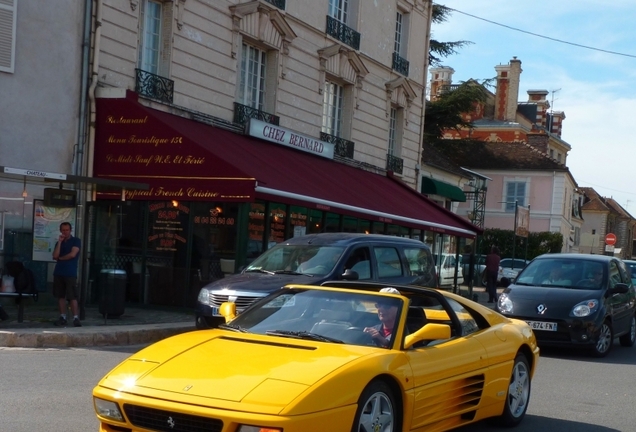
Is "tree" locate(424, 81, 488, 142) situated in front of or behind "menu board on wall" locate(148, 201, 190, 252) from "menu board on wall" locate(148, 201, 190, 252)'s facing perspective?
behind

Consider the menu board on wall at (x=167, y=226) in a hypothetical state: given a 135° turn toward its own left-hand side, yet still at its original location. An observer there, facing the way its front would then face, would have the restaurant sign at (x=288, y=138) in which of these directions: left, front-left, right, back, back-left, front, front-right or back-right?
front

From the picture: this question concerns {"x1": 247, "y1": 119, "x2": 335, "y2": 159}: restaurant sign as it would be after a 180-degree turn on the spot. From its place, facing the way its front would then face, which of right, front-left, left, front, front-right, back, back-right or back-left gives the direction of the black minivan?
back-left

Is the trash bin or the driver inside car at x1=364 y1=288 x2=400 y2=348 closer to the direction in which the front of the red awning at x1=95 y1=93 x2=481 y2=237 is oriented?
the driver inside car

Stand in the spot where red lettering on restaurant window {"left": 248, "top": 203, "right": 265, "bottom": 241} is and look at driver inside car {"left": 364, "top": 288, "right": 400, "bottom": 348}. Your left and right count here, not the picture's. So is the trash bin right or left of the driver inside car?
right

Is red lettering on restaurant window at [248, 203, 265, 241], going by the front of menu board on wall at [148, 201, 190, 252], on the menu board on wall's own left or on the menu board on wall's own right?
on the menu board on wall's own left

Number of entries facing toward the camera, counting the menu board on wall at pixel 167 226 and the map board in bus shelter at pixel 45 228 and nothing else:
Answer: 2

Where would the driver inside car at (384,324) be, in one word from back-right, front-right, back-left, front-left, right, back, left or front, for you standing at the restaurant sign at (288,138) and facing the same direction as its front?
front-right

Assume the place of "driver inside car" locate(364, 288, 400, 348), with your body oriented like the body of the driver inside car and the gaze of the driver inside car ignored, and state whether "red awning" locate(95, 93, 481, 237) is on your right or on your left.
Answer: on your right

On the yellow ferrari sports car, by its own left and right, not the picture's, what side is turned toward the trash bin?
right

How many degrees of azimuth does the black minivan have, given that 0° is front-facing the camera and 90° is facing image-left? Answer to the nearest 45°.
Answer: approximately 45°

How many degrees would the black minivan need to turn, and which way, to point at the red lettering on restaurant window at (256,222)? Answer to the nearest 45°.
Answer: approximately 135° to its right

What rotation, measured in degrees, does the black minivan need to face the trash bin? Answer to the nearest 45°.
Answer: approximately 45° to its right

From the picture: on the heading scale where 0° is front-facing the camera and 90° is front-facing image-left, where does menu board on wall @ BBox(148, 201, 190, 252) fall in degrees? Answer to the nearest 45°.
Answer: approximately 0°
